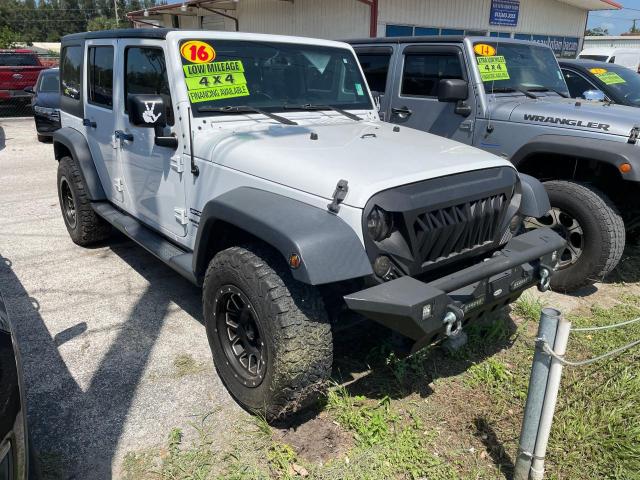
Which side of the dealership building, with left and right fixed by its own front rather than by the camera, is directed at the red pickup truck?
right

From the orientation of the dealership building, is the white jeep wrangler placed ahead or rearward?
ahead

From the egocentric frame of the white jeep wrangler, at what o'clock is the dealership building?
The dealership building is roughly at 8 o'clock from the white jeep wrangler.

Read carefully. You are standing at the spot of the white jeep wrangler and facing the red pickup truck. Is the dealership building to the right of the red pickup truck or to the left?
right

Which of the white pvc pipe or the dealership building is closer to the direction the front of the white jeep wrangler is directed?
the white pvc pipe

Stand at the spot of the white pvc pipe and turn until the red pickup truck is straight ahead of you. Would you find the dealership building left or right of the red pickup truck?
right

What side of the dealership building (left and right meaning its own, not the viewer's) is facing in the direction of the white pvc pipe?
front

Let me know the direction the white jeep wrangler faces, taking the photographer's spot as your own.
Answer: facing the viewer and to the right of the viewer

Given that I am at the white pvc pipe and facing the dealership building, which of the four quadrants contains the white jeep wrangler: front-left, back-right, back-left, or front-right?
front-left

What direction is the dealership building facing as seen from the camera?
toward the camera

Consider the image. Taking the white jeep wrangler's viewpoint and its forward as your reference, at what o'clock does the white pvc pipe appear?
The white pvc pipe is roughly at 12 o'clock from the white jeep wrangler.

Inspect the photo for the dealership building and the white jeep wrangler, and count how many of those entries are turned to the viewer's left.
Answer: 0

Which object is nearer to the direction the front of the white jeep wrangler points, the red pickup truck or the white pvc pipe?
the white pvc pipe

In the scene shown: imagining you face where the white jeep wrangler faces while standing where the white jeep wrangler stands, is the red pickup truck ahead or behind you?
behind
